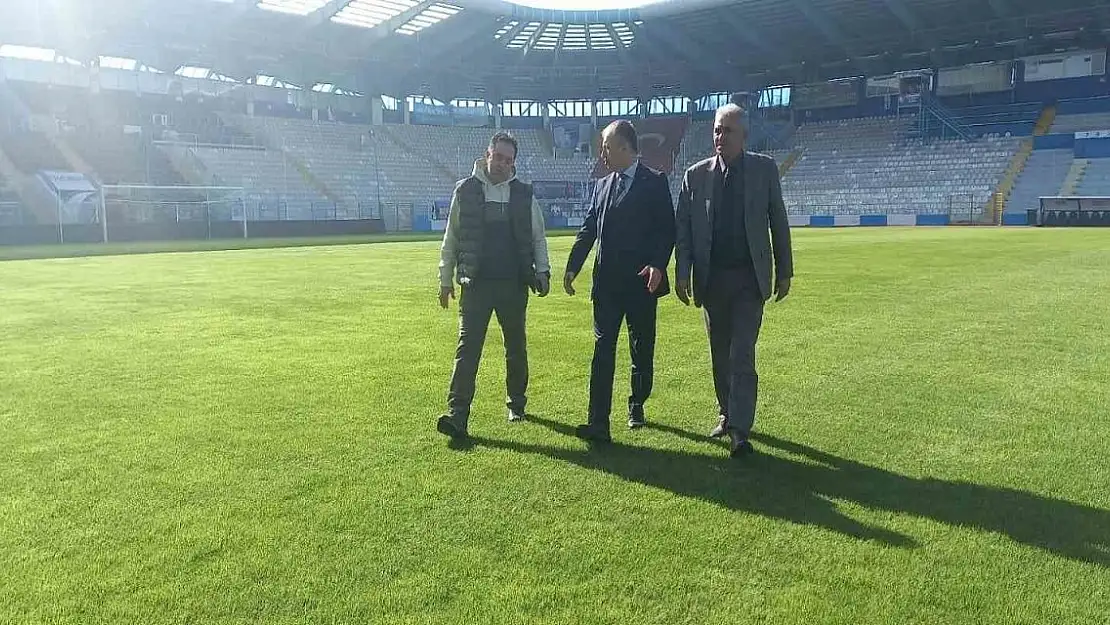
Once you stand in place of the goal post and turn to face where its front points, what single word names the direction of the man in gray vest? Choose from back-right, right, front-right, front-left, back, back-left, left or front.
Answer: front

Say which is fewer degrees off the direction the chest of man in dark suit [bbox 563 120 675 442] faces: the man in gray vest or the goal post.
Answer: the man in gray vest

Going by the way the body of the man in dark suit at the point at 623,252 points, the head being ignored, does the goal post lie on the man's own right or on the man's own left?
on the man's own right

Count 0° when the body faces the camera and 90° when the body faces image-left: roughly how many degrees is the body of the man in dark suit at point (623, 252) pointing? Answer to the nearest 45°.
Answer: approximately 45°

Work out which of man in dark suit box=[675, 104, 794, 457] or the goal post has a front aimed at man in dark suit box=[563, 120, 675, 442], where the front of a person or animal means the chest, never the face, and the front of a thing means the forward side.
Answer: the goal post

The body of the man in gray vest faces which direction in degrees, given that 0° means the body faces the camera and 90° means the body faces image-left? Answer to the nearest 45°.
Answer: approximately 0°

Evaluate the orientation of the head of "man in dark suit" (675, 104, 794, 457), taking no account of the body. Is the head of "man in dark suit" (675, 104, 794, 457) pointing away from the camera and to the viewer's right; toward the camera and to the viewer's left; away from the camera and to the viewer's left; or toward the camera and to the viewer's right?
toward the camera and to the viewer's left

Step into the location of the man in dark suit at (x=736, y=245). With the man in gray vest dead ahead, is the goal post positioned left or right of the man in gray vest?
right
